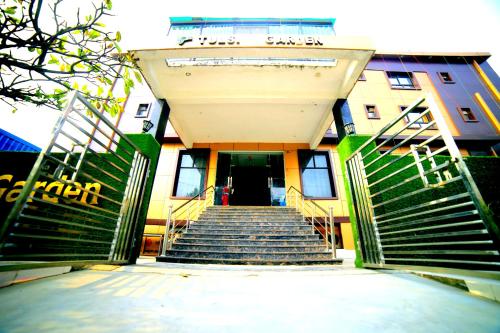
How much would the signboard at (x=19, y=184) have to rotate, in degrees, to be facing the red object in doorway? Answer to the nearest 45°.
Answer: approximately 90° to its left

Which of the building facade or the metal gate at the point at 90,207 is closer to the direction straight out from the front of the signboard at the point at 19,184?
the metal gate

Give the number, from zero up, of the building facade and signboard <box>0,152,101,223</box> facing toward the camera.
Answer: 2

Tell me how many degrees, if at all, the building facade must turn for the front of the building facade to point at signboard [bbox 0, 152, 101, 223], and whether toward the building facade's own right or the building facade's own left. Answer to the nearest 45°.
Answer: approximately 45° to the building facade's own right

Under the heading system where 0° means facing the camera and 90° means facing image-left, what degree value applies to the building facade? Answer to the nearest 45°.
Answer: approximately 0°
